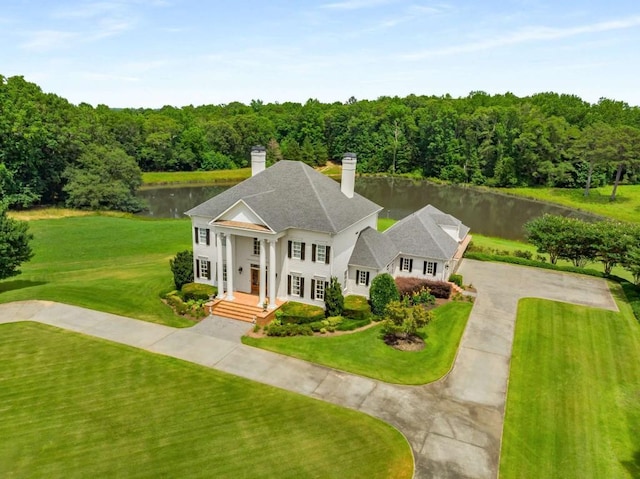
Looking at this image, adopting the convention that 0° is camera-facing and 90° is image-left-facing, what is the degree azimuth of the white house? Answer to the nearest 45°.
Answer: approximately 45°

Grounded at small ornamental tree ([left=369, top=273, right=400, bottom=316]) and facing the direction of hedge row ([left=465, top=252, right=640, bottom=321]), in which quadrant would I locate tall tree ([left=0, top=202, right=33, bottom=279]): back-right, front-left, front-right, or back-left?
back-left

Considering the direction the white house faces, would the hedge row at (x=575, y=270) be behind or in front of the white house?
behind

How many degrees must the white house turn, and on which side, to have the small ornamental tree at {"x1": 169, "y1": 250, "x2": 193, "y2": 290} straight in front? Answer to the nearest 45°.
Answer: approximately 45° to its right

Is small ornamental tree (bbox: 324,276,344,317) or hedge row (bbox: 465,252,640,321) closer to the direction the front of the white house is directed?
the small ornamental tree

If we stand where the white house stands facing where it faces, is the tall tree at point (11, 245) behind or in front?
in front
